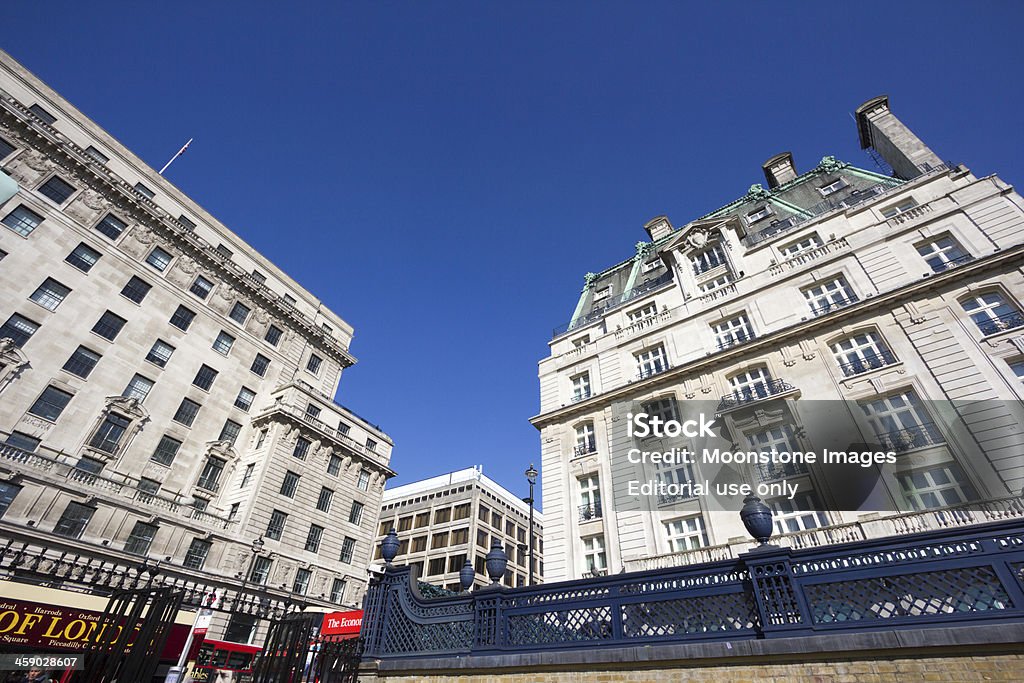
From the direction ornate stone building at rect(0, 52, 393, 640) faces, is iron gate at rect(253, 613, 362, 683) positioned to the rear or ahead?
ahead

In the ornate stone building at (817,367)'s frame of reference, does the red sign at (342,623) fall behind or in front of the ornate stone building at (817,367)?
in front

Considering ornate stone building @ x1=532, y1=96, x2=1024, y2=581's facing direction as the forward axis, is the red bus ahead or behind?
ahead

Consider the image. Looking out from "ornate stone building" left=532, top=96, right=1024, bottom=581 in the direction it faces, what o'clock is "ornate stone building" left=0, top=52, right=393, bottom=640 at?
"ornate stone building" left=0, top=52, right=393, bottom=640 is roughly at 1 o'clock from "ornate stone building" left=532, top=96, right=1024, bottom=581.

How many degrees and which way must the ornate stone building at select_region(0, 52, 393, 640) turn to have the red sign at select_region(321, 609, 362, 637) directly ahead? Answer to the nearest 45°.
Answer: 0° — it already faces it

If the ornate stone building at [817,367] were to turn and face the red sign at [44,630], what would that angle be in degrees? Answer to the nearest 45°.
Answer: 0° — it already faces it

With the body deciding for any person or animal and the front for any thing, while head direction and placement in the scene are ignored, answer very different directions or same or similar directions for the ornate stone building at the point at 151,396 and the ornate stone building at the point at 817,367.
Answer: very different directions

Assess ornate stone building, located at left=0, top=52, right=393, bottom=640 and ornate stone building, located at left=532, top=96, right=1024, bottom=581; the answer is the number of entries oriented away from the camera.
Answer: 0

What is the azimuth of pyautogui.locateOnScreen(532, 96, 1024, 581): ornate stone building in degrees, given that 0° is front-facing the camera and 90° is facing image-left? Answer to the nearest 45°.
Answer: approximately 45°

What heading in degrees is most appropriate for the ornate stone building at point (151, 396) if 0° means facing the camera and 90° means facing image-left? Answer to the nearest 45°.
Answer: approximately 315°

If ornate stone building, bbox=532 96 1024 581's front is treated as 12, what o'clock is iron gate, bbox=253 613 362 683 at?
The iron gate is roughly at 12 o'clock from the ornate stone building.
